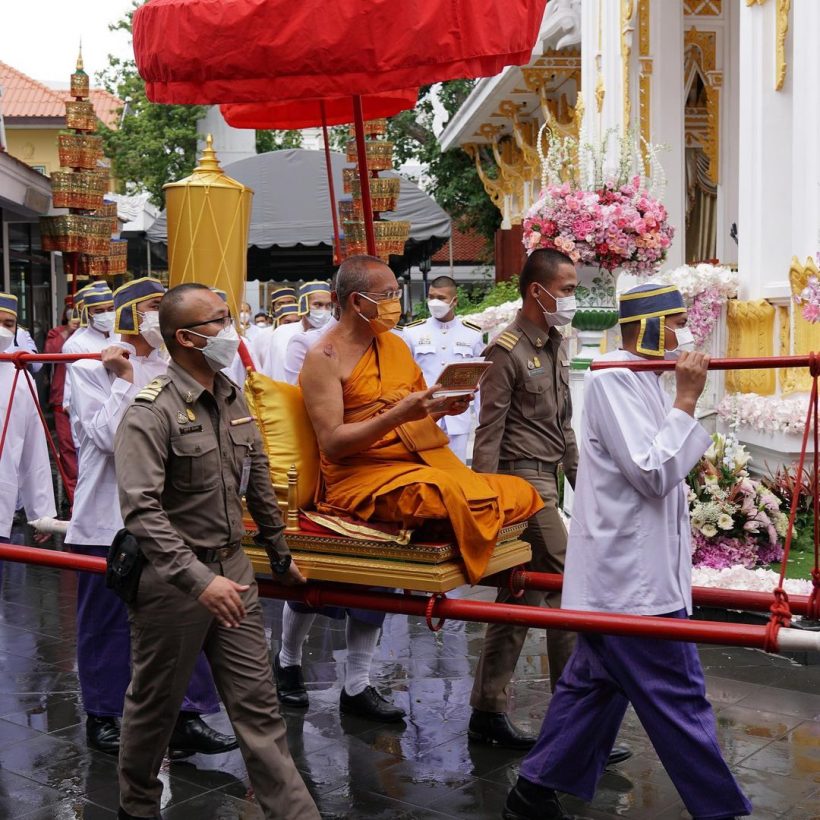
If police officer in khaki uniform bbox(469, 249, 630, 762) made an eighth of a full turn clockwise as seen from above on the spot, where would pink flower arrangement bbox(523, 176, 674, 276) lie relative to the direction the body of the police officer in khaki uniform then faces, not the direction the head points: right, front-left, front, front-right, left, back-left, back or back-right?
back

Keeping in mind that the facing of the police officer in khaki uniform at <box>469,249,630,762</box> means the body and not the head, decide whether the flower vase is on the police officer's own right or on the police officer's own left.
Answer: on the police officer's own left

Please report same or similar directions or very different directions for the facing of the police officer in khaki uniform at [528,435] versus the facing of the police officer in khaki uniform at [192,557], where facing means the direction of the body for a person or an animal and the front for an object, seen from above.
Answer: same or similar directions

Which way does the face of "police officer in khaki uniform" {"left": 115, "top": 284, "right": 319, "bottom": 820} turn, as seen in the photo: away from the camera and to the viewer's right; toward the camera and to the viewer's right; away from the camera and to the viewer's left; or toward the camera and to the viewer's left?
toward the camera and to the viewer's right

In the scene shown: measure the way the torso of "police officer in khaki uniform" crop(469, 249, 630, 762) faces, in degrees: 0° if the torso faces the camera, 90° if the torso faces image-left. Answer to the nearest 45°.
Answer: approximately 315°

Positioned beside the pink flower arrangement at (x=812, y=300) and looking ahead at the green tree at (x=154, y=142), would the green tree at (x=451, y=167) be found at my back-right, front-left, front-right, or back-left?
front-right

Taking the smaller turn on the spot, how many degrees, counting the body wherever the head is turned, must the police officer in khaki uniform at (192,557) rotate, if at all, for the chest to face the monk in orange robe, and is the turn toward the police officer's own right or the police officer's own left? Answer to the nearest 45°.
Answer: approximately 90° to the police officer's own left

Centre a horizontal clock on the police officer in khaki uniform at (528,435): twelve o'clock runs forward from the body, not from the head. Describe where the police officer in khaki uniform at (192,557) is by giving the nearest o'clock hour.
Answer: the police officer in khaki uniform at (192,557) is roughly at 3 o'clock from the police officer in khaki uniform at (528,435).

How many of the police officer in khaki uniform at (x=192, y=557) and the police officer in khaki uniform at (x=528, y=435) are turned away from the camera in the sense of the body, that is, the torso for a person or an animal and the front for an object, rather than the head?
0

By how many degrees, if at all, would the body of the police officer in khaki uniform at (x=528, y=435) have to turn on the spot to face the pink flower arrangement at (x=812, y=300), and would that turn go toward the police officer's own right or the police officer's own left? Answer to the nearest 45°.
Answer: approximately 90° to the police officer's own left

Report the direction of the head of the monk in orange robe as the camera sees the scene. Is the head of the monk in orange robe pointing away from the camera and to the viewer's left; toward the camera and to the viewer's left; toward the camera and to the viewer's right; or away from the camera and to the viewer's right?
toward the camera and to the viewer's right

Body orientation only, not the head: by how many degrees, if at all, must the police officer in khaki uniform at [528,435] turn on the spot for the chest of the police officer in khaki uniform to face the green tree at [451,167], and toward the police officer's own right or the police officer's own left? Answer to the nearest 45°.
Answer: approximately 135° to the police officer's own left
